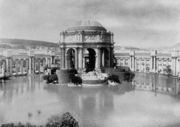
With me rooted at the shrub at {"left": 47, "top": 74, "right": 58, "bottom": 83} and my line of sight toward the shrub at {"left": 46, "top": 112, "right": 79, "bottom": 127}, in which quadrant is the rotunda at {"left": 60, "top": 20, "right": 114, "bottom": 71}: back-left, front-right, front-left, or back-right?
back-left

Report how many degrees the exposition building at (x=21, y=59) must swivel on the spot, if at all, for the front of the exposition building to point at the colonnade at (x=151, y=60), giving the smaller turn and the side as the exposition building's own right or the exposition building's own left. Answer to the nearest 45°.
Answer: approximately 45° to the exposition building's own left

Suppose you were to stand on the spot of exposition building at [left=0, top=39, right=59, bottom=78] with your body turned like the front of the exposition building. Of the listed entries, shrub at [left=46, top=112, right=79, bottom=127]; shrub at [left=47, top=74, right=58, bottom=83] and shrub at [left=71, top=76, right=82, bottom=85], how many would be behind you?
0

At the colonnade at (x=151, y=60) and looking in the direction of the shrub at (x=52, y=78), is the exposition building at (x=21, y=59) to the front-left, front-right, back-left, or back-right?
front-right

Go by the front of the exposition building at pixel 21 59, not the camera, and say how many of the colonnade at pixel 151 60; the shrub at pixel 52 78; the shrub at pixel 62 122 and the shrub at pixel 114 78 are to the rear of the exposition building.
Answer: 0

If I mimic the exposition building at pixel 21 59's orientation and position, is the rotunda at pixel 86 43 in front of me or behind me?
in front

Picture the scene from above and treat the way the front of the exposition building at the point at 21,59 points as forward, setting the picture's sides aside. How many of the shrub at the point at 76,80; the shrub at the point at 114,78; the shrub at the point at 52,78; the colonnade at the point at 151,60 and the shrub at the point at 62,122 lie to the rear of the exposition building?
0

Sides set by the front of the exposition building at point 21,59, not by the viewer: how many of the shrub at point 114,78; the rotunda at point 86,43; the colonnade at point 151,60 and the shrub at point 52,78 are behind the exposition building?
0

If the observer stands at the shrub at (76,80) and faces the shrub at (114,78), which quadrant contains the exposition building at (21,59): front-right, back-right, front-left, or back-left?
back-left

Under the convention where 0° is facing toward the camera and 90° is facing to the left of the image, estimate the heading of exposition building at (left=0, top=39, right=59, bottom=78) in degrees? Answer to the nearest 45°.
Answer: approximately 315°

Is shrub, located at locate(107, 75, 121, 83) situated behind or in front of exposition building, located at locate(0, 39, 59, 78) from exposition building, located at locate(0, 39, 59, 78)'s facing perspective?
in front

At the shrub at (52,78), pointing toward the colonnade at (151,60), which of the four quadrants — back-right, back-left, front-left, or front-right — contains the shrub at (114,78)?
front-right

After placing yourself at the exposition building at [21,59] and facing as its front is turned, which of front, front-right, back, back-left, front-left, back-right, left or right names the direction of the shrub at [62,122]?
front-right
